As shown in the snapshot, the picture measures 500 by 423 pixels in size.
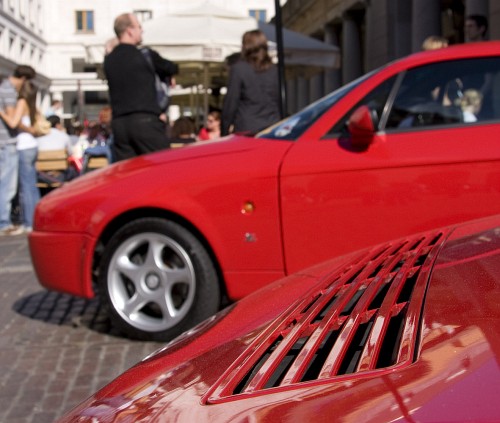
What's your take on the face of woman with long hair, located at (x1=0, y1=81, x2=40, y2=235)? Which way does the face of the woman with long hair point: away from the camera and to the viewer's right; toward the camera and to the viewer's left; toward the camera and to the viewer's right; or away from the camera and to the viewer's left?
away from the camera and to the viewer's left

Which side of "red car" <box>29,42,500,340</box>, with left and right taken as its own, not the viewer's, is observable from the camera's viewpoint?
left

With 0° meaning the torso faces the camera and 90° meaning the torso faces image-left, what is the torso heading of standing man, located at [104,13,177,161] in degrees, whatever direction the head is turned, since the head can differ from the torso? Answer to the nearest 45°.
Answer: approximately 225°

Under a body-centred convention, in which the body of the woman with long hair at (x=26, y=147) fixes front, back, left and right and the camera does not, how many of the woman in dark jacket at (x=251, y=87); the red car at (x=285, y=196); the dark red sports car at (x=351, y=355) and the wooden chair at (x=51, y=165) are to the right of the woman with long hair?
1

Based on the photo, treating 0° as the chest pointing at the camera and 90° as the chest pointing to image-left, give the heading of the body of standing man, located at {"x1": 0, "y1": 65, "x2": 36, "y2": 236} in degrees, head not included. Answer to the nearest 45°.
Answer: approximately 270°

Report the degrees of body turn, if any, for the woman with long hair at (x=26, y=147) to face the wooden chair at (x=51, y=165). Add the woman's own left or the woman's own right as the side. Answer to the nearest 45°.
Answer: approximately 90° to the woman's own right

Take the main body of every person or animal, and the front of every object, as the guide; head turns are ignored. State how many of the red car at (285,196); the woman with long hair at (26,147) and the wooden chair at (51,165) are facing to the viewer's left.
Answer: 2

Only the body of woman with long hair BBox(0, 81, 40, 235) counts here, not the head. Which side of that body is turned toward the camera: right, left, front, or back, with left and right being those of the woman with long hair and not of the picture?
left

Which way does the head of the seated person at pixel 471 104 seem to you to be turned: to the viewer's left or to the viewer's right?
to the viewer's left
